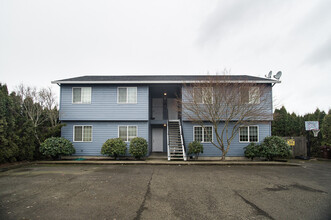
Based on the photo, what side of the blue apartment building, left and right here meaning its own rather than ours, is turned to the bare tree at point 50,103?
right

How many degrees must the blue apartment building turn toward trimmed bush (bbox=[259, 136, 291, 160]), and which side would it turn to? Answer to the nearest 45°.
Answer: approximately 90° to its left

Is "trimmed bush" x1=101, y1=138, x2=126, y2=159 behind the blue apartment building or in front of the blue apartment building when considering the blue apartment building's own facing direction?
in front

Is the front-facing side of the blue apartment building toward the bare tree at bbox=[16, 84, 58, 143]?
no

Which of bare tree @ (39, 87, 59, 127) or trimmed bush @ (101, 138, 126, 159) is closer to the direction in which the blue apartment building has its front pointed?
the trimmed bush

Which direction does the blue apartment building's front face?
toward the camera

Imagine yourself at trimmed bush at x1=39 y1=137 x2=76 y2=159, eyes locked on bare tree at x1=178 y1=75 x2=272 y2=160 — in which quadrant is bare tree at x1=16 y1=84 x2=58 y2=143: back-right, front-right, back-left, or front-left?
back-left

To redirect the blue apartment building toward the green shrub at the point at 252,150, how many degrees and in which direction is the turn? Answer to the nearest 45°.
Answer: approximately 90° to its left
